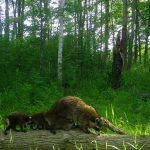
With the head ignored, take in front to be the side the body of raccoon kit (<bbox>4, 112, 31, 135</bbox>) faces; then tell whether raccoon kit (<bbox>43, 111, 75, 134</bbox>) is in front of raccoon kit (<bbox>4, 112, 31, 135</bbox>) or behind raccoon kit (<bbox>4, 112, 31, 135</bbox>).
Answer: in front

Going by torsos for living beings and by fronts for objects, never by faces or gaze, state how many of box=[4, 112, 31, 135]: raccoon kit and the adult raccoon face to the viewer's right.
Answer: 2

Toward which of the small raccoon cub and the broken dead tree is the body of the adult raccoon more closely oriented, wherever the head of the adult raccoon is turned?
the broken dead tree

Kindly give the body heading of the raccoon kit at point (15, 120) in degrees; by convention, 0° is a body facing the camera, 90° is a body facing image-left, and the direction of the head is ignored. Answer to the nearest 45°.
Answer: approximately 270°

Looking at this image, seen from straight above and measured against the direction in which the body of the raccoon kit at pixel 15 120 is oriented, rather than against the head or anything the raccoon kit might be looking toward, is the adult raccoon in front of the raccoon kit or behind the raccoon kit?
in front

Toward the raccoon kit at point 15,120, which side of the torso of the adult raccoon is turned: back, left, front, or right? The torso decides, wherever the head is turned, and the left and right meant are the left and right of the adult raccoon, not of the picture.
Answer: back

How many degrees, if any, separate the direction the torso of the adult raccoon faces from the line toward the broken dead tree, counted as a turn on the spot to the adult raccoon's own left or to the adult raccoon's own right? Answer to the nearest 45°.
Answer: approximately 90° to the adult raccoon's own left

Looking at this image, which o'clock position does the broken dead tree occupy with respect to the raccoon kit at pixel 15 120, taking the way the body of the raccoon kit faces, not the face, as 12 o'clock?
The broken dead tree is roughly at 10 o'clock from the raccoon kit.

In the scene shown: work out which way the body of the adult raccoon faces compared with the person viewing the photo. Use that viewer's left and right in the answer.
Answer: facing to the right of the viewer
